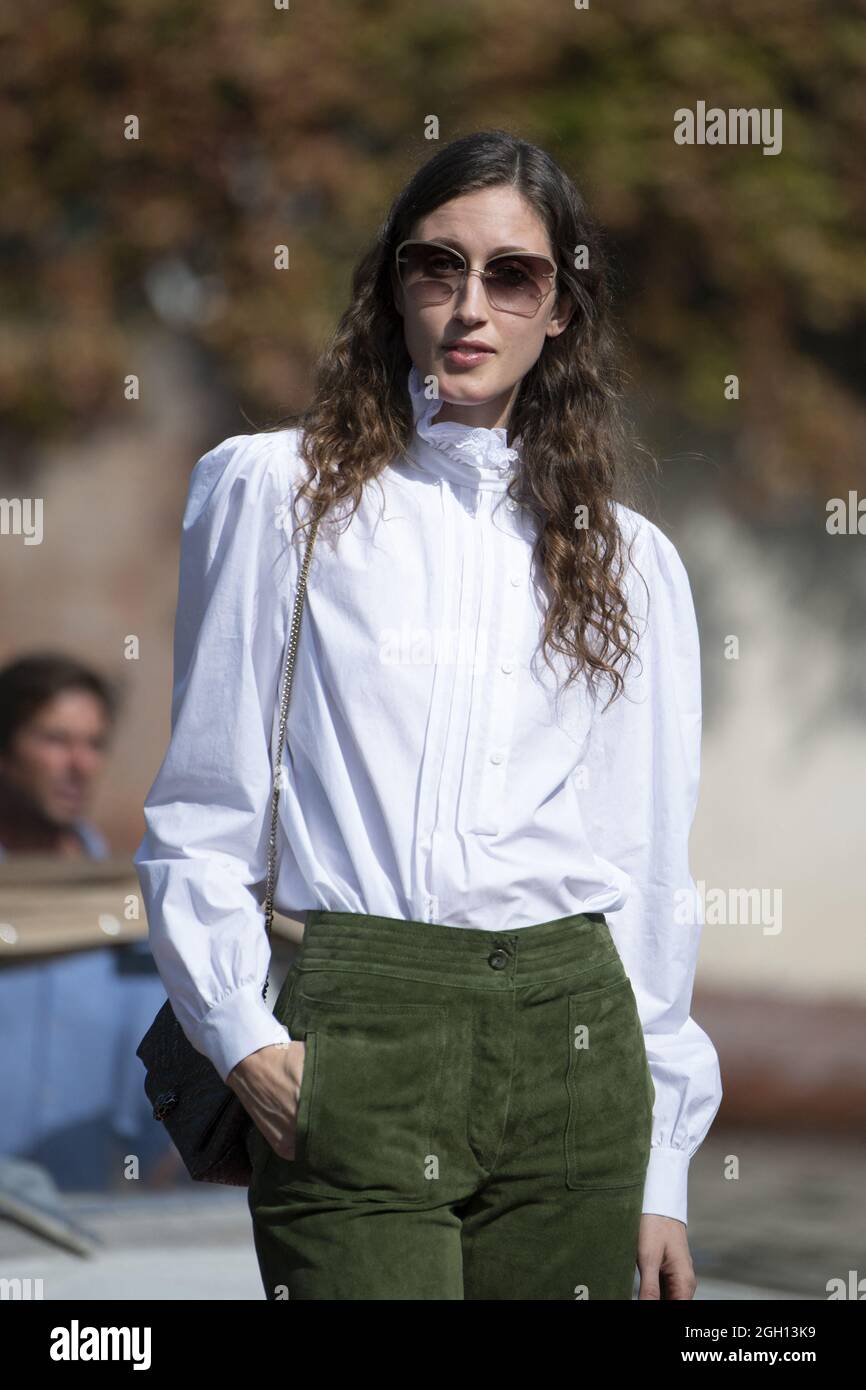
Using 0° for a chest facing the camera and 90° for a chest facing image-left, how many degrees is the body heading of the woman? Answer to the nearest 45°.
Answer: approximately 0°

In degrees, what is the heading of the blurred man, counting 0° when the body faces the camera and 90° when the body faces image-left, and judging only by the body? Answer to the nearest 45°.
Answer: approximately 315°

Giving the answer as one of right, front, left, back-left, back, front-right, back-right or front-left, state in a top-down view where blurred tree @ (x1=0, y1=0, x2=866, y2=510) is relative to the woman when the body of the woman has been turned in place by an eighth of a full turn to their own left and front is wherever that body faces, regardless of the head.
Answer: back-left

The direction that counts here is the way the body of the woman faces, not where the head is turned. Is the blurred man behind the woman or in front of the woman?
behind

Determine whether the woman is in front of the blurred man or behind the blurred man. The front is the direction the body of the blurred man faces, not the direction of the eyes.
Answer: in front

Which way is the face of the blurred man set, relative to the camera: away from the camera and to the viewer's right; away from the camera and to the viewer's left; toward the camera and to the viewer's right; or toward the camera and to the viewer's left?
toward the camera and to the viewer's right
